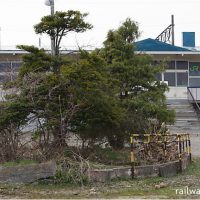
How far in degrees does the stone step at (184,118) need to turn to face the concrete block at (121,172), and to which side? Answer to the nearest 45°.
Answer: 0° — it already faces it

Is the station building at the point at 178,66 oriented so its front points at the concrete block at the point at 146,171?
yes

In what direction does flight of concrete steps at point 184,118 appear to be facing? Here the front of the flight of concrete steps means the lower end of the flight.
toward the camera

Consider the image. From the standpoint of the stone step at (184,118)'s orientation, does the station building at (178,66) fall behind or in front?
behind

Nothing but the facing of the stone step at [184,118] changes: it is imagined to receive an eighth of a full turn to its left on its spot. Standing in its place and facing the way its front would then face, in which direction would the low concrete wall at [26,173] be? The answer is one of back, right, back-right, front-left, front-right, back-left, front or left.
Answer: front-right

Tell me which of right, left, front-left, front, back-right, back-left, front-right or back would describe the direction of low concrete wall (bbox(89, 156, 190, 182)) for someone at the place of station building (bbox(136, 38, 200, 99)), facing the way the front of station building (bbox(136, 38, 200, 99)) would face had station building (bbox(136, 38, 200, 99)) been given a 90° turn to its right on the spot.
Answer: left

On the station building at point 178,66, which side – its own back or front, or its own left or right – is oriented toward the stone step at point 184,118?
front

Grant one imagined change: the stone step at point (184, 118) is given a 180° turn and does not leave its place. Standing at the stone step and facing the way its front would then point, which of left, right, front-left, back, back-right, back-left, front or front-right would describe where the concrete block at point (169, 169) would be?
back

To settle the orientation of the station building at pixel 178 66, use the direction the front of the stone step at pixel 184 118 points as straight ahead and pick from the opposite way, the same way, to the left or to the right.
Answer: the same way

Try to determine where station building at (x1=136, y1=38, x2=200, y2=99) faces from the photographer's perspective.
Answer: facing the viewer

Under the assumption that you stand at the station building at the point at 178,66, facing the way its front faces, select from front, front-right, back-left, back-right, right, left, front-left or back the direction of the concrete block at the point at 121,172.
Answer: front

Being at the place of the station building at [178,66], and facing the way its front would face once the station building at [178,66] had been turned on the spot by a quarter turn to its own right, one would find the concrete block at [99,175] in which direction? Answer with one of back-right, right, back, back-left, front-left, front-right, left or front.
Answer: left

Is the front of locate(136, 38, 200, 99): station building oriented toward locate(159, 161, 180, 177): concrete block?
yes

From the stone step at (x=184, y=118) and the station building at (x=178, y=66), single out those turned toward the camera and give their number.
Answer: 2
